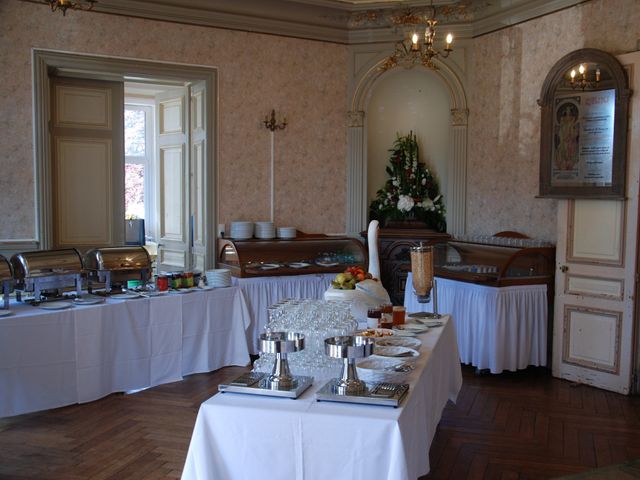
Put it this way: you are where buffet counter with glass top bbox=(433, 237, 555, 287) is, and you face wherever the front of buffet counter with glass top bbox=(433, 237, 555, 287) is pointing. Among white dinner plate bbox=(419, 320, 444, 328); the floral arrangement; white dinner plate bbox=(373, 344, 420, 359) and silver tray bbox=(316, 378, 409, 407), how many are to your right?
1

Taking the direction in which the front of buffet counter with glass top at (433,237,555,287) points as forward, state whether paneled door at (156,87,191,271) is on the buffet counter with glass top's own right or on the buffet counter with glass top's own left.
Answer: on the buffet counter with glass top's own right

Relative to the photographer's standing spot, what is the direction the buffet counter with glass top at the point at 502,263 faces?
facing the viewer and to the left of the viewer

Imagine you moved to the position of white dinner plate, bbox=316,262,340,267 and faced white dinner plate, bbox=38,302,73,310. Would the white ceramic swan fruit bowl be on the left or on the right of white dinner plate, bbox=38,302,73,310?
left

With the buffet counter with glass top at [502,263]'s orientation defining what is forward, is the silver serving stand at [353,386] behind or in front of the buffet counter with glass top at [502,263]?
in front

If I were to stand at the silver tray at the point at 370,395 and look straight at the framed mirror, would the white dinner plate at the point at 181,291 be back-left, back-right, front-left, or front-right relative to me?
front-left
